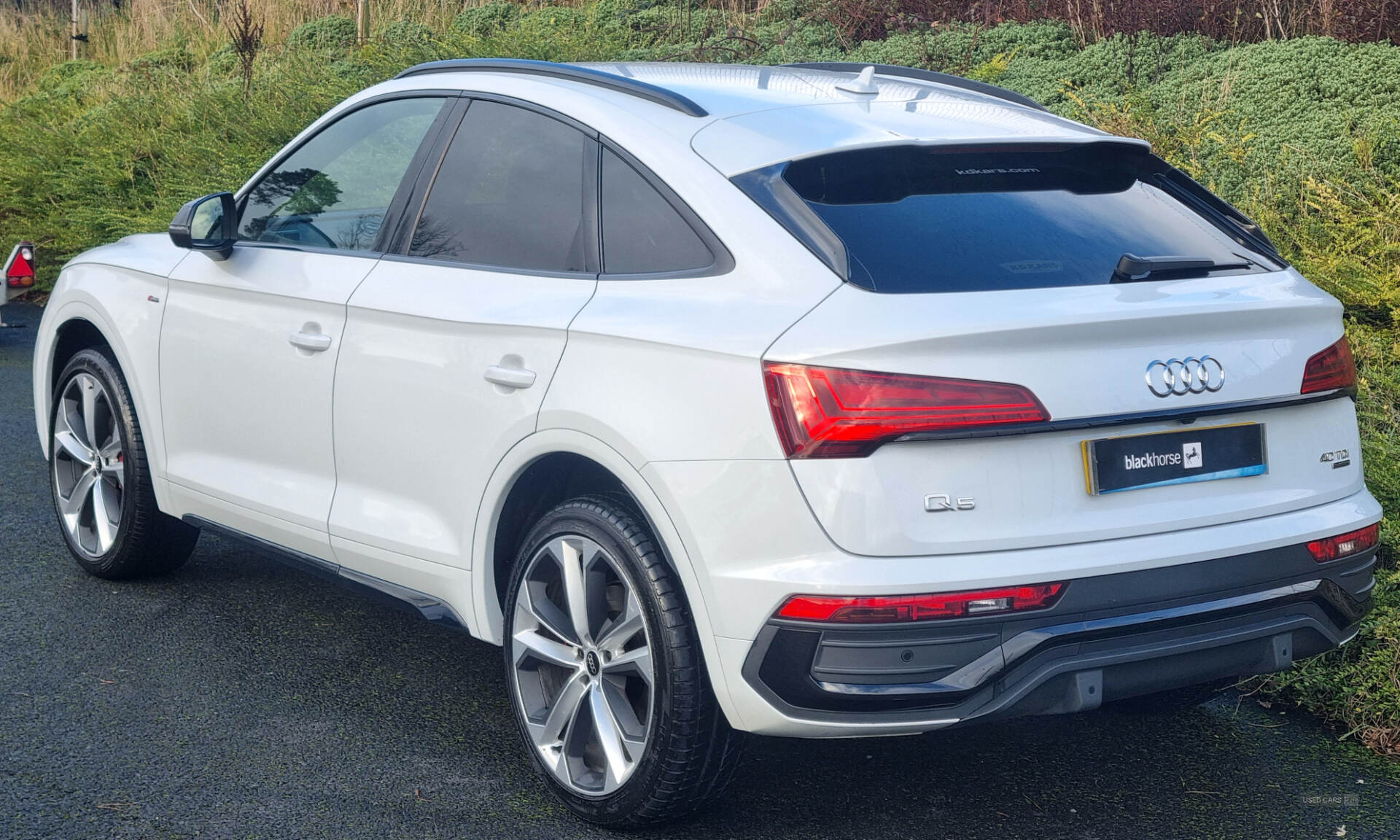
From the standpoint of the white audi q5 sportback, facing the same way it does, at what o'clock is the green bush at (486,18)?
The green bush is roughly at 1 o'clock from the white audi q5 sportback.

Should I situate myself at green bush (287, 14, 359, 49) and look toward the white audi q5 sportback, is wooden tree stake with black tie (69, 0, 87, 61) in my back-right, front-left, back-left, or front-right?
back-right

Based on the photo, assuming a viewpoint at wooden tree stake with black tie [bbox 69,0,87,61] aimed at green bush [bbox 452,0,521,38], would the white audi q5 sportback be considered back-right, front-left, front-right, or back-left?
front-right

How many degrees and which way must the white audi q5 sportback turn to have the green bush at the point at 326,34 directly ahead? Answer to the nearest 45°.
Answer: approximately 45° to its right

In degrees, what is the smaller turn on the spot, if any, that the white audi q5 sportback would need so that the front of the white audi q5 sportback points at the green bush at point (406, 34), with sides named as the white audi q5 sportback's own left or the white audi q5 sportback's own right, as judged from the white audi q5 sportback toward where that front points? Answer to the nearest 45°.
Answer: approximately 45° to the white audi q5 sportback's own right

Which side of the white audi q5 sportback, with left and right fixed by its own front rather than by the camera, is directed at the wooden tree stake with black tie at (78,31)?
front

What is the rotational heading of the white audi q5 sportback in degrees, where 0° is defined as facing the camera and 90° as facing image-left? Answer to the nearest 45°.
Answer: approximately 135°
